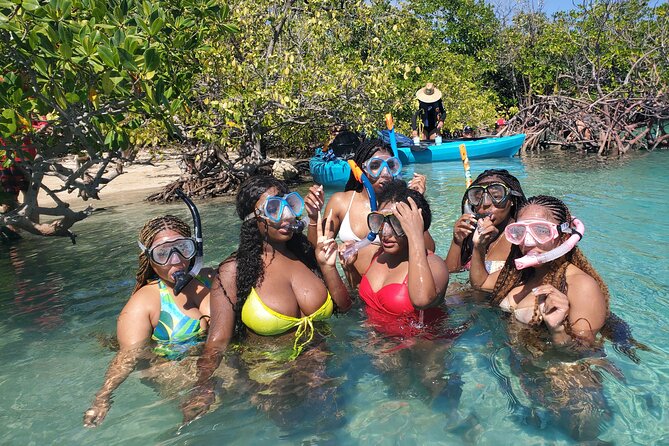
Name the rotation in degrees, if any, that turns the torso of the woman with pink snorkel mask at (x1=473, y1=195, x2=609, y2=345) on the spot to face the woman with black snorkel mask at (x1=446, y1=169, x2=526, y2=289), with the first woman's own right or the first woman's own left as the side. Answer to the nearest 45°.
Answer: approximately 90° to the first woman's own right

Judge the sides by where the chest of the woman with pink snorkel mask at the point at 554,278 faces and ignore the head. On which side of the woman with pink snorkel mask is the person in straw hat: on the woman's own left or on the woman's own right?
on the woman's own right

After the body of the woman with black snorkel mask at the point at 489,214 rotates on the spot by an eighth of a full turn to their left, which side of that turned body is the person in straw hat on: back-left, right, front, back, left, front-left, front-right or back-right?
back

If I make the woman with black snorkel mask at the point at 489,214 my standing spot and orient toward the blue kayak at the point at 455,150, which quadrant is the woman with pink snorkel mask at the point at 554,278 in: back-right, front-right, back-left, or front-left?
back-right

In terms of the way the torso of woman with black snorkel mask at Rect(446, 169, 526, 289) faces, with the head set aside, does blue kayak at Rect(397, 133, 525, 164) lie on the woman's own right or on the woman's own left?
on the woman's own right

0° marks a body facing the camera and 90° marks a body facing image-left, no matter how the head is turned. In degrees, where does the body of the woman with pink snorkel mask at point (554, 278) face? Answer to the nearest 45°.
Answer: approximately 45°

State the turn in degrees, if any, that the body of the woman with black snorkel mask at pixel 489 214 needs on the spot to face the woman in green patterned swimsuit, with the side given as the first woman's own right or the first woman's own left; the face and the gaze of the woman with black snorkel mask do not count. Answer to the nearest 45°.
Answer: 0° — they already face them
